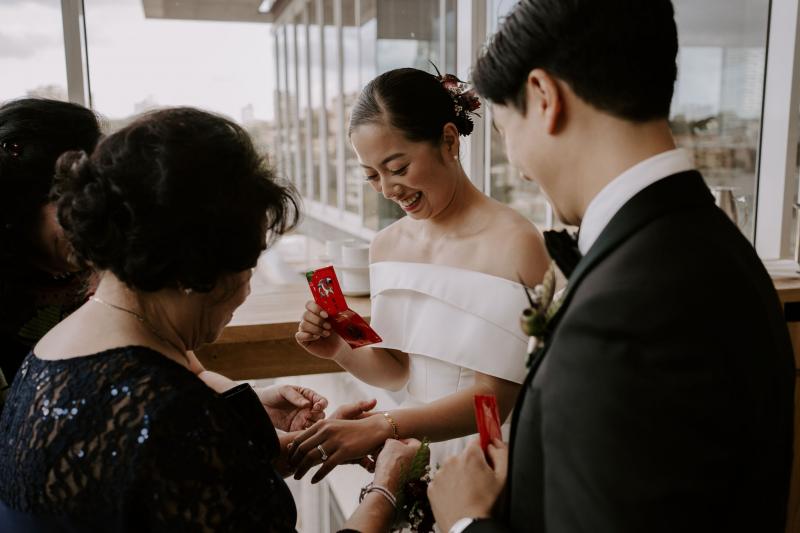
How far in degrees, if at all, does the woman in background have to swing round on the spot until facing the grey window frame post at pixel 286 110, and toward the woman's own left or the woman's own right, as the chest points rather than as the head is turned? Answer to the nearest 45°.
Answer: approximately 90° to the woman's own left

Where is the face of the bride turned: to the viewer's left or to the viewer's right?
to the viewer's left

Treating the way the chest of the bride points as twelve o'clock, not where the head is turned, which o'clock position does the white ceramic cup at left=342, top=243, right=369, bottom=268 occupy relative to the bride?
The white ceramic cup is roughly at 4 o'clock from the bride.

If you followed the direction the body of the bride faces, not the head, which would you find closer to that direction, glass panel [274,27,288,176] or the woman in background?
the woman in background

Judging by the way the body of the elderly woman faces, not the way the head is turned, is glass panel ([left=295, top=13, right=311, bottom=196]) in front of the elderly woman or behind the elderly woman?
in front

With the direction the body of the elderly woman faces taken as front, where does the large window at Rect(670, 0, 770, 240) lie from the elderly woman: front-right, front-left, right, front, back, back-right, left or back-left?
front

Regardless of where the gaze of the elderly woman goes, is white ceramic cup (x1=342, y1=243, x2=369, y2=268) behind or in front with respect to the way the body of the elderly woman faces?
in front

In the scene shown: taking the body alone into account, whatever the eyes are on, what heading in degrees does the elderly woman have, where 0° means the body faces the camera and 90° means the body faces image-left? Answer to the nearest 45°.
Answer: approximately 225°

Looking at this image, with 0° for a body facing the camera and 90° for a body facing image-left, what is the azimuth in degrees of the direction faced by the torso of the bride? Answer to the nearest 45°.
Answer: approximately 45°

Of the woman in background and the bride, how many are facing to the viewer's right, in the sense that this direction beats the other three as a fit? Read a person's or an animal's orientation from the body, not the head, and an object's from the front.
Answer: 1

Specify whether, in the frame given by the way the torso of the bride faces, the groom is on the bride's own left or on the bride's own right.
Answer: on the bride's own left

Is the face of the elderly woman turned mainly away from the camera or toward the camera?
away from the camera

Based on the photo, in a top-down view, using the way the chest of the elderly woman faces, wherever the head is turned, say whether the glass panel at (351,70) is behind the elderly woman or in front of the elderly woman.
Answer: in front

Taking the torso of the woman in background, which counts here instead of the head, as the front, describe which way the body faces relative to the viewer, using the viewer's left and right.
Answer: facing to the right of the viewer

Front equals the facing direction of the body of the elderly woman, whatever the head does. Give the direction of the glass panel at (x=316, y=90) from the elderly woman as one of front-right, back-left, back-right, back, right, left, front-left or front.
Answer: front-left

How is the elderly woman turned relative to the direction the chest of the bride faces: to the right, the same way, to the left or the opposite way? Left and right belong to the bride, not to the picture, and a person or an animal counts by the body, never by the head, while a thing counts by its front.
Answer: the opposite way
